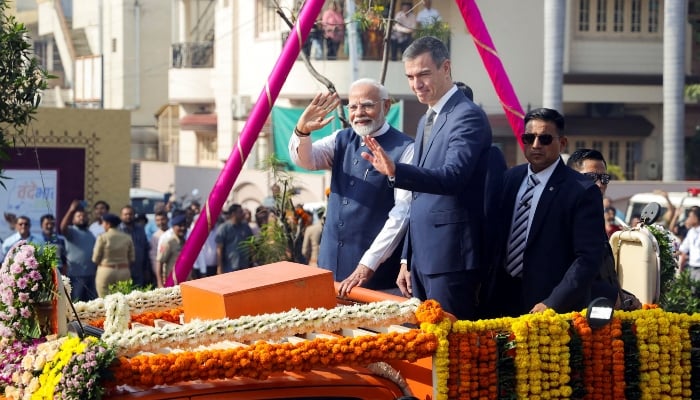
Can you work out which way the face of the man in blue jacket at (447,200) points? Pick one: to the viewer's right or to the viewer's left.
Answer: to the viewer's left

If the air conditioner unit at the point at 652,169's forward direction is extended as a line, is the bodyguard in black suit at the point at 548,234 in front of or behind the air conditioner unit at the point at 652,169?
in front

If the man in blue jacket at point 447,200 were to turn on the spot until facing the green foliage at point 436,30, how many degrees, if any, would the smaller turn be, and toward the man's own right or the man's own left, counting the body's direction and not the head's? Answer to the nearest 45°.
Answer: approximately 135° to the man's own right

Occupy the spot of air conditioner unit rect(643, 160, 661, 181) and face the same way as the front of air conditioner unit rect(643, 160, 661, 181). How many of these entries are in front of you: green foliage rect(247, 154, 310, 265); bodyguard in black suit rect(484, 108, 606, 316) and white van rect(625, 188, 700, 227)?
3

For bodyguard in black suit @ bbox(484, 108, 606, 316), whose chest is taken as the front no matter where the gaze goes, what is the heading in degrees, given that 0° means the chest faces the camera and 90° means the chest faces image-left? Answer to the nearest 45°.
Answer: approximately 45°

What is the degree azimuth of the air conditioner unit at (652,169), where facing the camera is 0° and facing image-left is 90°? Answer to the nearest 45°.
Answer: approximately 0°

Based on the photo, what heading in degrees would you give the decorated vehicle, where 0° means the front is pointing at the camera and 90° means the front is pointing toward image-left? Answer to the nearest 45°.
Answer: approximately 45°

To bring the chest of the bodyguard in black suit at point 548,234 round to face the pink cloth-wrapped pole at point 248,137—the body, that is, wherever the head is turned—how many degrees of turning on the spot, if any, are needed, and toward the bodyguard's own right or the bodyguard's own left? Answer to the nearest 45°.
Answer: approximately 90° to the bodyguard's own right

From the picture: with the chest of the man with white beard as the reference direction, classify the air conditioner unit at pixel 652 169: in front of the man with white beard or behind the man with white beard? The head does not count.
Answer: behind
